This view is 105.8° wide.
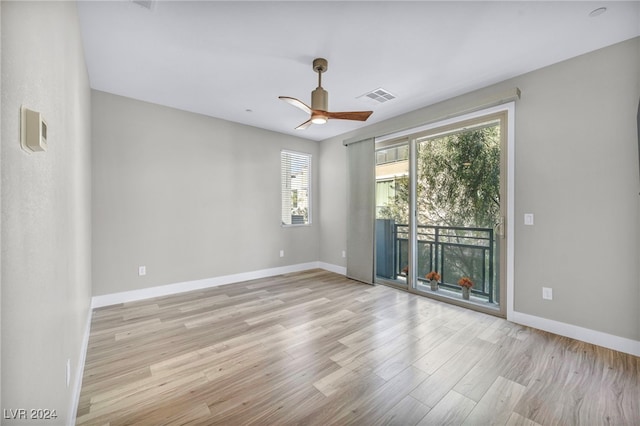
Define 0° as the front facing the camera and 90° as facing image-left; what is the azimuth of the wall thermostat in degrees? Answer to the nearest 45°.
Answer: approximately 270°

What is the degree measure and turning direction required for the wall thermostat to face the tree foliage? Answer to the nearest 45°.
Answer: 0° — it already faces it

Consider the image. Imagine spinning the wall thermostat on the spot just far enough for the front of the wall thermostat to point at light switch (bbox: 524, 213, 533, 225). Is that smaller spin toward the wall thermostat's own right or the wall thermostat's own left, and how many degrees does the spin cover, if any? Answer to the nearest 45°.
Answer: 0° — it already faces it

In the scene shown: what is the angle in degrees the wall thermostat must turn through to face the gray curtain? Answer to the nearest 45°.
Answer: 0° — it already faces it

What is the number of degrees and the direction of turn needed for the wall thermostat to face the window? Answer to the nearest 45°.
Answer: approximately 45° to its left

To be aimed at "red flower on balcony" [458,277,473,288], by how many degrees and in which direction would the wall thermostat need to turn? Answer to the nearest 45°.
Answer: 0° — it already faces it
